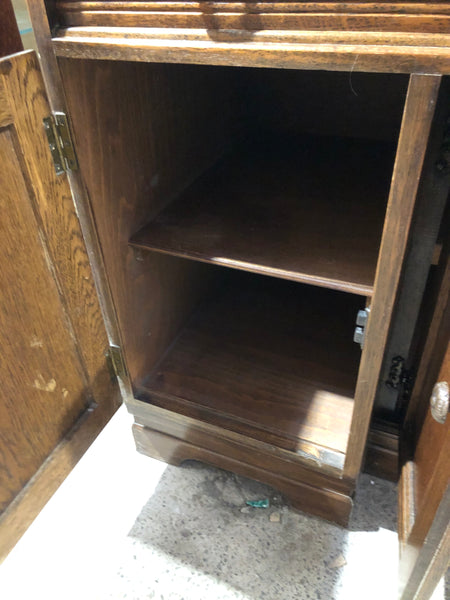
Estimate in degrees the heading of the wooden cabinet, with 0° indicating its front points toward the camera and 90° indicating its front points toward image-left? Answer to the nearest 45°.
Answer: approximately 45°
